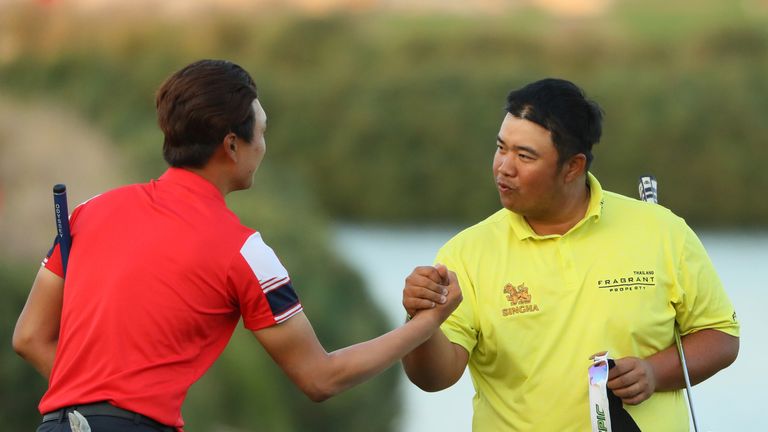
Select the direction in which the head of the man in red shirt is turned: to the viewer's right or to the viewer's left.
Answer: to the viewer's right

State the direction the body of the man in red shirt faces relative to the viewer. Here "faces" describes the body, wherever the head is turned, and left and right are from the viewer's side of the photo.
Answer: facing away from the viewer and to the right of the viewer

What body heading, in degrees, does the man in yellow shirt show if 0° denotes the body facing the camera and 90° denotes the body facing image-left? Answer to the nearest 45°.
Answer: approximately 45°
